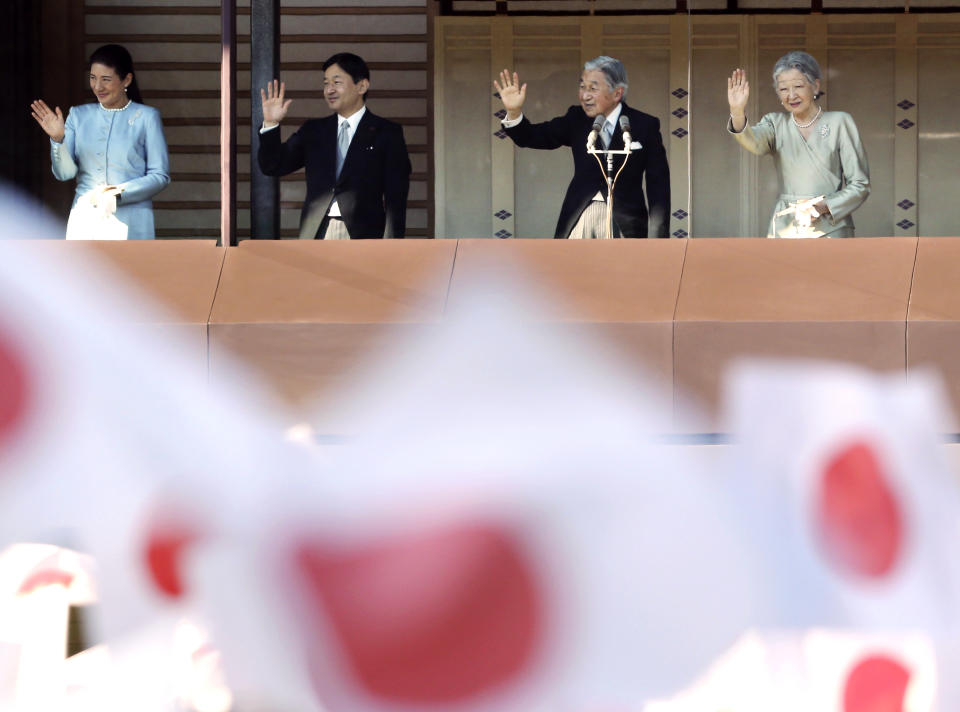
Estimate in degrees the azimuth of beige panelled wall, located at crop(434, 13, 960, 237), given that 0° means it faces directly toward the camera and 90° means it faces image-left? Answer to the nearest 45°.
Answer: approximately 0°

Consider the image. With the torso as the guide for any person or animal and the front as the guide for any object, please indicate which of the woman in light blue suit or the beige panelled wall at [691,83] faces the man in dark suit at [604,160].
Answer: the beige panelled wall

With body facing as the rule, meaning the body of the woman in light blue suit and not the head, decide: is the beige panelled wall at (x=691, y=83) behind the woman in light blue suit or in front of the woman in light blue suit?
behind
